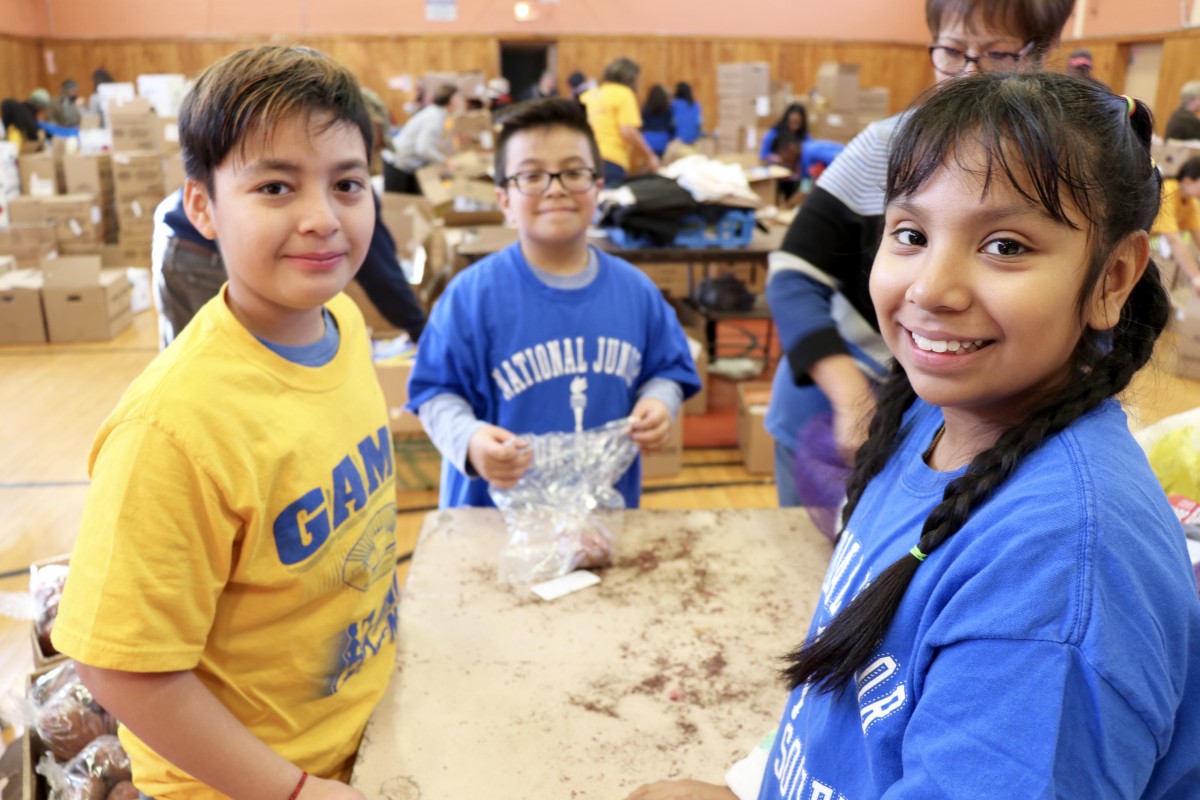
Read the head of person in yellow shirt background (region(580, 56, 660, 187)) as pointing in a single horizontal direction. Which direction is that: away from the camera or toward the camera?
away from the camera

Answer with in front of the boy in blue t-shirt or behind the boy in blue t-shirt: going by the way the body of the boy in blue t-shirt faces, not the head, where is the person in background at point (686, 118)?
behind

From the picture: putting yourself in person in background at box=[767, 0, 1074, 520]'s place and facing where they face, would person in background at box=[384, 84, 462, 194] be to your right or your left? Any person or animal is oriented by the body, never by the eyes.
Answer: on your right

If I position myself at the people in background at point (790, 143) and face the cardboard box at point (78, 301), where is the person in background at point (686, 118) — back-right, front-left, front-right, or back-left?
back-right

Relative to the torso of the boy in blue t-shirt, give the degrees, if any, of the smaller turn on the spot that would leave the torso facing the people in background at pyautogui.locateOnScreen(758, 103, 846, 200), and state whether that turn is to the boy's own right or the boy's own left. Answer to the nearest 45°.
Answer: approximately 180°

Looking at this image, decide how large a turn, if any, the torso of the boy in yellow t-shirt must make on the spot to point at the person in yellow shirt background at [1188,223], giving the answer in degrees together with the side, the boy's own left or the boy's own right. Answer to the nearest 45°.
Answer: approximately 90° to the boy's own left

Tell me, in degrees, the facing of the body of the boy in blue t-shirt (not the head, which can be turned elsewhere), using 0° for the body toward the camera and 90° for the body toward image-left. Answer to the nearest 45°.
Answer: approximately 0°

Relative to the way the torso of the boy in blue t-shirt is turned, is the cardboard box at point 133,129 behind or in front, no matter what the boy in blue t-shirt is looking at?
behind

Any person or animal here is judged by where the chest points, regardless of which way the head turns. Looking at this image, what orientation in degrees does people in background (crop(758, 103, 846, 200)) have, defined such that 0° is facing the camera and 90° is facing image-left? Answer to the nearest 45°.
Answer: approximately 0°

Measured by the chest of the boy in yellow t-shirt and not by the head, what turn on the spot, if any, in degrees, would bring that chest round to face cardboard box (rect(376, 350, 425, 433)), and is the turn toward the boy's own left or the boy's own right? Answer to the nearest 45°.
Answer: approximately 135° to the boy's own left
